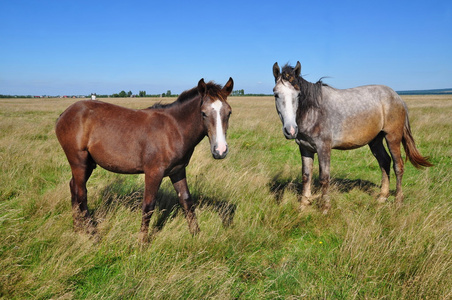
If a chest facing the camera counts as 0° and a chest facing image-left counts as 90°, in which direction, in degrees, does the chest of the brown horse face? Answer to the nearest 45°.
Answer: approximately 315°

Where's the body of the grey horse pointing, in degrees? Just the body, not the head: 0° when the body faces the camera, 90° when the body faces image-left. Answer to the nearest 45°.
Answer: approximately 45°

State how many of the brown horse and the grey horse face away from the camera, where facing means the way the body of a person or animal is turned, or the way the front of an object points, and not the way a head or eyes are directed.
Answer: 0

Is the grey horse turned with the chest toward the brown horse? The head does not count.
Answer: yes
